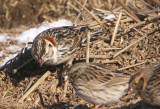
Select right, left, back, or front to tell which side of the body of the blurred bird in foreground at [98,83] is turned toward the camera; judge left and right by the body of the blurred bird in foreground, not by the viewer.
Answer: left

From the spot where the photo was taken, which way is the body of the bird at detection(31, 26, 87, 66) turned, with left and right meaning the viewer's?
facing the viewer and to the left of the viewer

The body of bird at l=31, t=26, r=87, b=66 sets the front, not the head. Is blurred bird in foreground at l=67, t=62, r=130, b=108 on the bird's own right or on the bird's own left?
on the bird's own left

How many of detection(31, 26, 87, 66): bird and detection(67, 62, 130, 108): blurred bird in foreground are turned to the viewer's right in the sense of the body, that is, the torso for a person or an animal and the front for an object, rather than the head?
0

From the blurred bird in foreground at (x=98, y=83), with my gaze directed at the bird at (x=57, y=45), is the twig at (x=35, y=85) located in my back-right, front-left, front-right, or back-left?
front-left

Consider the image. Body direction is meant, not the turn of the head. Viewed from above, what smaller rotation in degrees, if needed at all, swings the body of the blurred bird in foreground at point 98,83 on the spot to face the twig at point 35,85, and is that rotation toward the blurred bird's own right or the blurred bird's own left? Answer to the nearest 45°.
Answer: approximately 45° to the blurred bird's own right

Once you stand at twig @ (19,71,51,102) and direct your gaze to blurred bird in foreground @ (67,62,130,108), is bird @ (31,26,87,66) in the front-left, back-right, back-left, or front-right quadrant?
front-left
